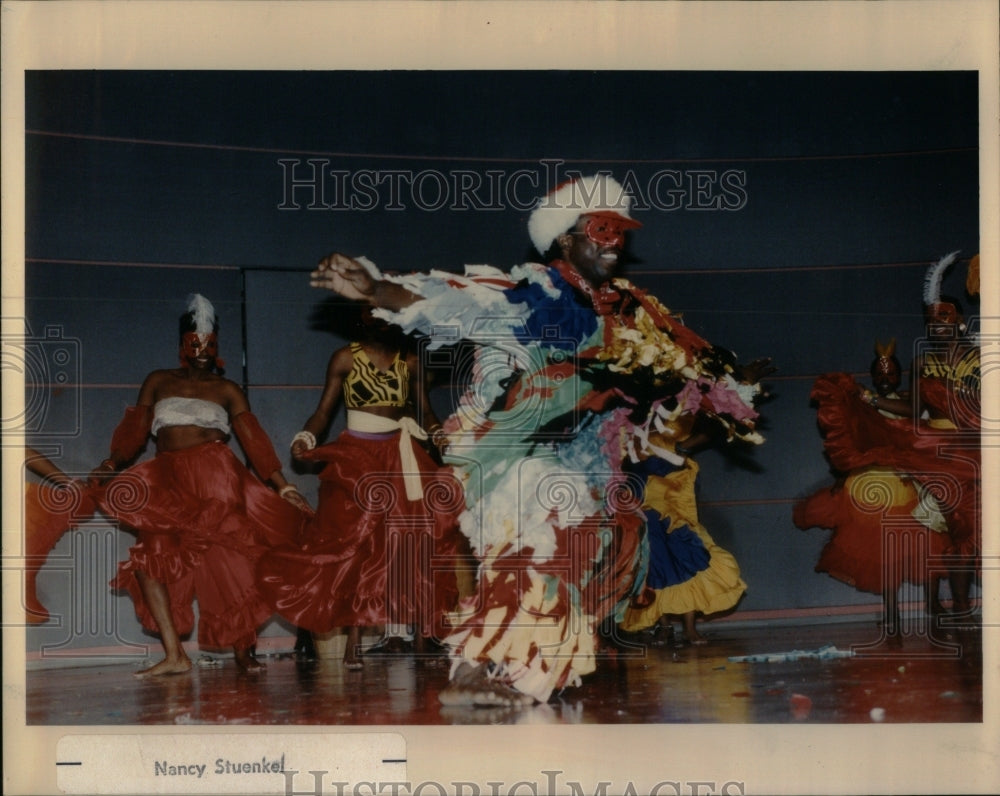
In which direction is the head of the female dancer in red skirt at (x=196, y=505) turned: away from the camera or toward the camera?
toward the camera

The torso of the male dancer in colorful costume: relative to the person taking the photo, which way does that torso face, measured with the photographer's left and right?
facing the viewer and to the right of the viewer

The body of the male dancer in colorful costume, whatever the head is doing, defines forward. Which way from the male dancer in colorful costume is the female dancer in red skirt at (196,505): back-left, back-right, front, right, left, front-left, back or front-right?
back-right

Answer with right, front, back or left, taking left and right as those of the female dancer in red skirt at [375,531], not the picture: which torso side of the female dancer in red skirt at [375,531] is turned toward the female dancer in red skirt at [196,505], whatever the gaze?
right

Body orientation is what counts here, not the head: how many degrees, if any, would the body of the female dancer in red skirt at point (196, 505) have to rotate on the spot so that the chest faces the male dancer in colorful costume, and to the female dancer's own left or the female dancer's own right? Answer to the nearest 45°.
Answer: approximately 90° to the female dancer's own left

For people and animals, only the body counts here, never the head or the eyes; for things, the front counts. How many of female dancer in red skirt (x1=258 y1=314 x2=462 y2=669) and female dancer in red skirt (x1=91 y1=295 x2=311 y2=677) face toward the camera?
2

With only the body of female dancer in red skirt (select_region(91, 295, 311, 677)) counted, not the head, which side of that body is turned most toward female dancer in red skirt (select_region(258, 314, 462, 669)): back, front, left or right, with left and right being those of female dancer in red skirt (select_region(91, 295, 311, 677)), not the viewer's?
left

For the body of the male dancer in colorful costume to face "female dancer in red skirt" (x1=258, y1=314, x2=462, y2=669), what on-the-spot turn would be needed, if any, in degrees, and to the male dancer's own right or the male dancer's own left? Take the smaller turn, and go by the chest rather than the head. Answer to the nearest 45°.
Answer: approximately 135° to the male dancer's own right

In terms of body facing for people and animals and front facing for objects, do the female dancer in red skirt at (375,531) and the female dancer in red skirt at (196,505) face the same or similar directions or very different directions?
same or similar directions

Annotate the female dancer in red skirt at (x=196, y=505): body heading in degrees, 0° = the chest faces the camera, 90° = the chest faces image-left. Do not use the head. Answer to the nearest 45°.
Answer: approximately 0°
